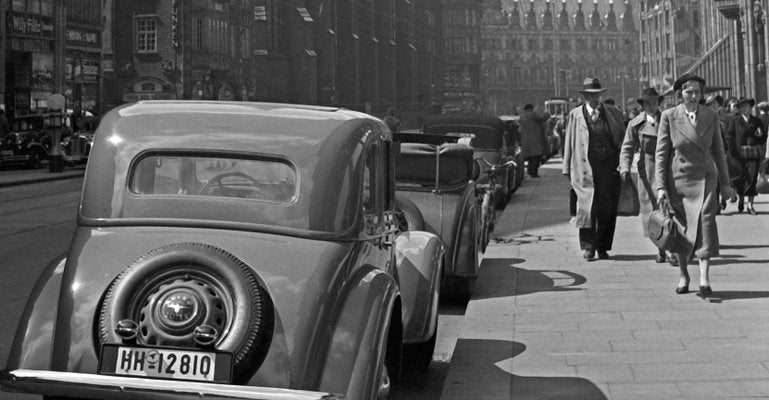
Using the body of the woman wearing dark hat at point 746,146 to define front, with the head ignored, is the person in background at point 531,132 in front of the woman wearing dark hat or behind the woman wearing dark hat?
behind

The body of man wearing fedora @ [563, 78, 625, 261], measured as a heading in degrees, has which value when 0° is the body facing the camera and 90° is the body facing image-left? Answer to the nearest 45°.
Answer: approximately 0°

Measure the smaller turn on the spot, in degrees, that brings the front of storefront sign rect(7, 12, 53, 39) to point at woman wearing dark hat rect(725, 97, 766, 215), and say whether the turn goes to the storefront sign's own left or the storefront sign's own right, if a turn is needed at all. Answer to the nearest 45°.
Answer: approximately 45° to the storefront sign's own right

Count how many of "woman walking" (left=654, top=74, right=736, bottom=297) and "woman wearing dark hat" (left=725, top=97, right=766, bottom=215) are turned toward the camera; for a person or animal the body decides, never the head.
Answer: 2

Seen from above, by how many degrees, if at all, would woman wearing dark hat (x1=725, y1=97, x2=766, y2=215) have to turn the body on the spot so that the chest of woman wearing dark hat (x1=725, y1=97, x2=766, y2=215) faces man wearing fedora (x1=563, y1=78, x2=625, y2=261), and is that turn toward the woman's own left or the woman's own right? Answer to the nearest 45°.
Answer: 0° — they already face them

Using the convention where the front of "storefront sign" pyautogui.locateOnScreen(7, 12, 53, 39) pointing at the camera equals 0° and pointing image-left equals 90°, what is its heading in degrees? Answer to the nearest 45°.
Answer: approximately 315°
